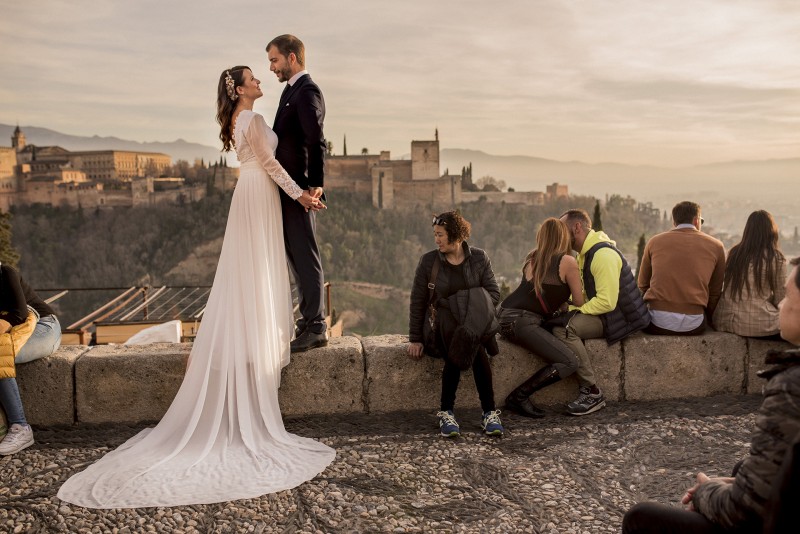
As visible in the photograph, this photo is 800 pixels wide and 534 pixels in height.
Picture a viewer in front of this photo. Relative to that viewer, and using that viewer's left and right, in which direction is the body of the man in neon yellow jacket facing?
facing to the left of the viewer

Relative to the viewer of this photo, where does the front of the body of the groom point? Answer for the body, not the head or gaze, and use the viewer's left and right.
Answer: facing to the left of the viewer

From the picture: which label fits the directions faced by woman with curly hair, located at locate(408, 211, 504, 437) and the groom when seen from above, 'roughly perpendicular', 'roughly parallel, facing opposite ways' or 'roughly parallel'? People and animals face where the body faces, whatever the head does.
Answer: roughly perpendicular

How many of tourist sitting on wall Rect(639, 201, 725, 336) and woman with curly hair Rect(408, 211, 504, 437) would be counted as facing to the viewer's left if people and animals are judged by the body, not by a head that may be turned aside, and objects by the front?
0

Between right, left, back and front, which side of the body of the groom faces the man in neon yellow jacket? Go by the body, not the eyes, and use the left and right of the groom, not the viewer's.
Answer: back

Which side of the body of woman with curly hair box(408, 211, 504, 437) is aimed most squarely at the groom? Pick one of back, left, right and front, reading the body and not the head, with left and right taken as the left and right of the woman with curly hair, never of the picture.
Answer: right

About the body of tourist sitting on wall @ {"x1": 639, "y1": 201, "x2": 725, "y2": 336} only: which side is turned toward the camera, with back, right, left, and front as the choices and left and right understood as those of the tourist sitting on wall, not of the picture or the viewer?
back

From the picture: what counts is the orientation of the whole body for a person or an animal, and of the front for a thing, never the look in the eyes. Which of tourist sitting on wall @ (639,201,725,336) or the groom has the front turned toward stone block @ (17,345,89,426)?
the groom

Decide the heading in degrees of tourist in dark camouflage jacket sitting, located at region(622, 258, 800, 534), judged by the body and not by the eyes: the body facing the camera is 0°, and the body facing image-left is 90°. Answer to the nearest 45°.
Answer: approximately 90°

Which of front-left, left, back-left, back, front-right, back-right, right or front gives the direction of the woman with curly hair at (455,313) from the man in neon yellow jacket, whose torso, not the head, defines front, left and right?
front-left

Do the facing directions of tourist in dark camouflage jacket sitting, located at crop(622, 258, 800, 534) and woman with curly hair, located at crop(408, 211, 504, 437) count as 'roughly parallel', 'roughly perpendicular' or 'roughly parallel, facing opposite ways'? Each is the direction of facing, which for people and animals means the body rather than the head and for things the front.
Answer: roughly perpendicular
